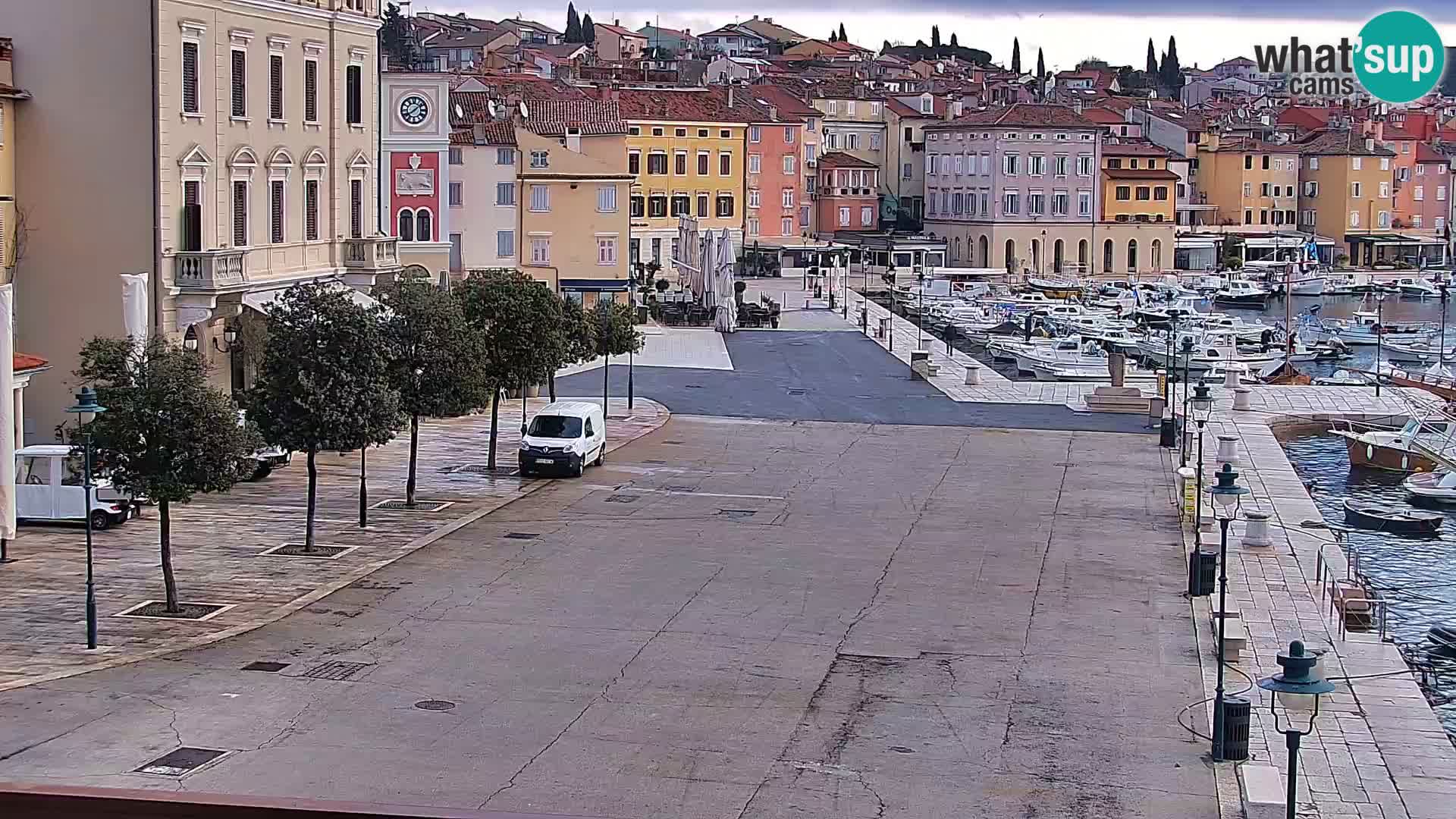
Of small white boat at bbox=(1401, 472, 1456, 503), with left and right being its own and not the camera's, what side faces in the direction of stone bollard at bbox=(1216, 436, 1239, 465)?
front

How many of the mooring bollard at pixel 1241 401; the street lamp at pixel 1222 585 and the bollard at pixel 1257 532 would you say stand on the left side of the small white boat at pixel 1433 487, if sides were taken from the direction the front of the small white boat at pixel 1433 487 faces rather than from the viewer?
2

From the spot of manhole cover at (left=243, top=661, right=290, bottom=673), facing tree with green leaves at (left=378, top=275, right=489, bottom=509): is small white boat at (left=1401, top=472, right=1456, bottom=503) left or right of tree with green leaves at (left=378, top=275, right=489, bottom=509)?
right

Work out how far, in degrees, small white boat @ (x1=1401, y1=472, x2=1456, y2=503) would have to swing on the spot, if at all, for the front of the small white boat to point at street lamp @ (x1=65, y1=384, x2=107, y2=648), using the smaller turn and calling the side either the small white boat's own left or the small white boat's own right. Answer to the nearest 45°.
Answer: approximately 45° to the small white boat's own left

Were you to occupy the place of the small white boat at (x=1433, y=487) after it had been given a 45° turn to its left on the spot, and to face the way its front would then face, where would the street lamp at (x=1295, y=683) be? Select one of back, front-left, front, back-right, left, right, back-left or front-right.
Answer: front-left

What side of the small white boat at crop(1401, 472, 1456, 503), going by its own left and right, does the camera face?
left

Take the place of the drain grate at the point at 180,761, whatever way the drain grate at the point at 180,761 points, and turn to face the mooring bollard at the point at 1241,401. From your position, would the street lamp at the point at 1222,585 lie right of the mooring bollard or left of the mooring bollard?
right

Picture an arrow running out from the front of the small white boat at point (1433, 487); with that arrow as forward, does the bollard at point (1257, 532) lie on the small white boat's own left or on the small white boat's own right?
on the small white boat's own left

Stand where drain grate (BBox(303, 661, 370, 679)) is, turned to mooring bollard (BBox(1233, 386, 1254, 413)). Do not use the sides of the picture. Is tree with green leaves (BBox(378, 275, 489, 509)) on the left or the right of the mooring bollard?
left

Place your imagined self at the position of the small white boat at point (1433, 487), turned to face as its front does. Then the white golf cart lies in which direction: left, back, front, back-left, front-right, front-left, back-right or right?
front-left

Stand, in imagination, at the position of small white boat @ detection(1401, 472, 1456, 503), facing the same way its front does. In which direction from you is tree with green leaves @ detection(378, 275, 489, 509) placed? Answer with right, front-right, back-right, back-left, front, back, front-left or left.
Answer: front-left

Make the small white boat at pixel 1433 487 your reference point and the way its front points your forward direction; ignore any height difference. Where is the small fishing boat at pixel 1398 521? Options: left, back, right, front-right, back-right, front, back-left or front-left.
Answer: left

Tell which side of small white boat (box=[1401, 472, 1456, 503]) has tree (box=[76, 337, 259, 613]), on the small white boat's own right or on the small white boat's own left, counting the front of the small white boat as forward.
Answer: on the small white boat's own left

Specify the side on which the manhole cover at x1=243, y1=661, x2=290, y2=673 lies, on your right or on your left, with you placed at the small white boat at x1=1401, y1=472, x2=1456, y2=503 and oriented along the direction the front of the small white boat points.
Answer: on your left

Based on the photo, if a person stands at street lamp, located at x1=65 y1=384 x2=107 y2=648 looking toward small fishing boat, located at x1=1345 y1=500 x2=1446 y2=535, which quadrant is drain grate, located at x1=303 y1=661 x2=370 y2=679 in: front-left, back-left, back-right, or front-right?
front-right
